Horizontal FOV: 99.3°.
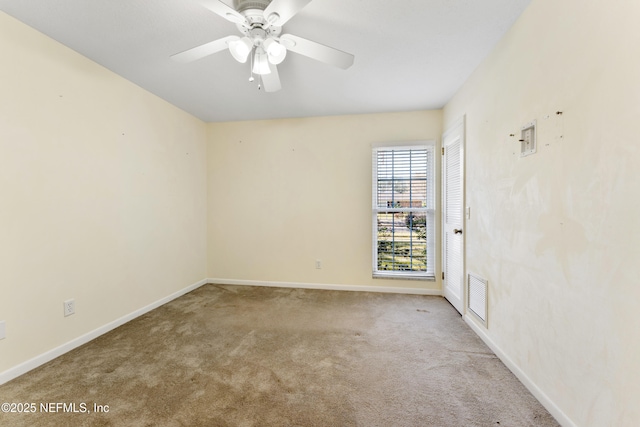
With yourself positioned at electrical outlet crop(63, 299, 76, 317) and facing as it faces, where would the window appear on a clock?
The window is roughly at 11 o'clock from the electrical outlet.

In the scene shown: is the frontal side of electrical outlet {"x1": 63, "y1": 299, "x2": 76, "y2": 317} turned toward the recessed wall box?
yes

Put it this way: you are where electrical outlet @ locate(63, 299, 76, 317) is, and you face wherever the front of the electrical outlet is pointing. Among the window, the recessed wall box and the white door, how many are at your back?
0

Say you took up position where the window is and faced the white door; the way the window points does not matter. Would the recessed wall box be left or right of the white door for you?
right

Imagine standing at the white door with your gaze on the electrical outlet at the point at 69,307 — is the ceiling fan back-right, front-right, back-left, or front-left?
front-left

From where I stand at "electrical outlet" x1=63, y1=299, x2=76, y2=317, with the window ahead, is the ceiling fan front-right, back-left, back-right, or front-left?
front-right

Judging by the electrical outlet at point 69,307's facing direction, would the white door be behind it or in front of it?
in front
